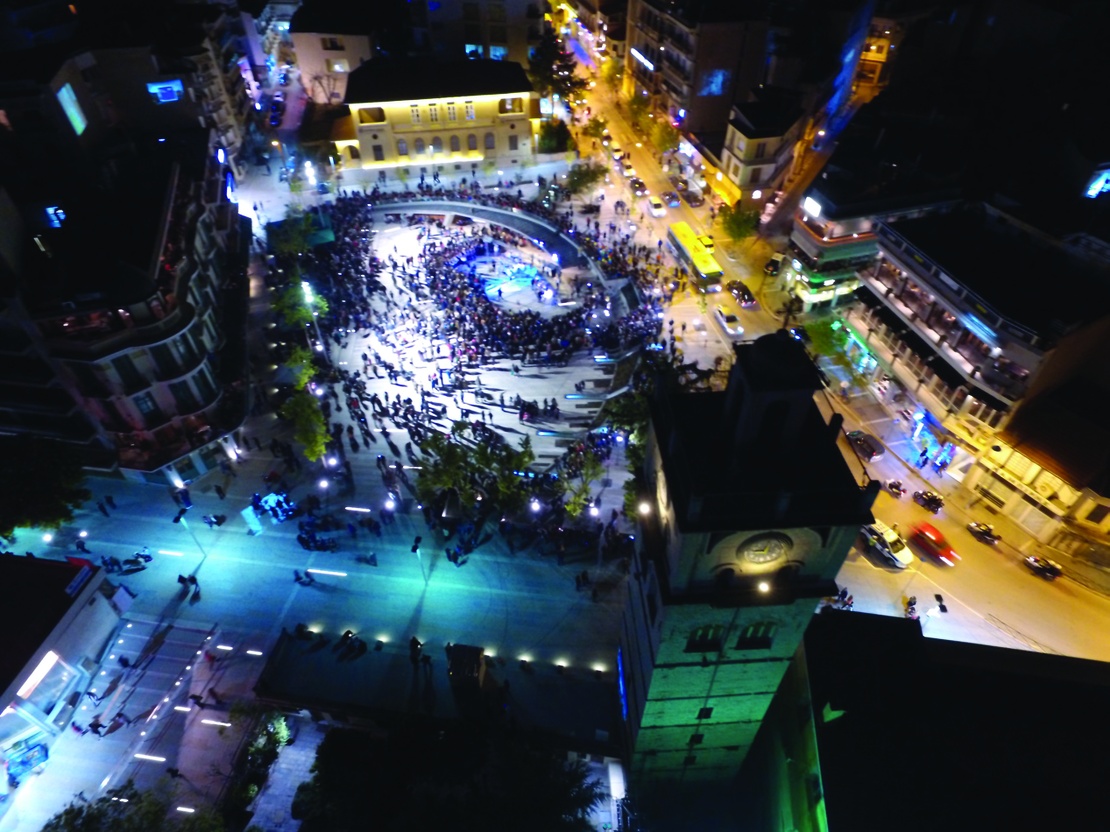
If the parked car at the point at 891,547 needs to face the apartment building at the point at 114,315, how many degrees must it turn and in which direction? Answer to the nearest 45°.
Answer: approximately 90° to its right

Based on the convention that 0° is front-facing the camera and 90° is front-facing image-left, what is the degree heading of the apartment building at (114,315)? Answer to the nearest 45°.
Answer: approximately 315°

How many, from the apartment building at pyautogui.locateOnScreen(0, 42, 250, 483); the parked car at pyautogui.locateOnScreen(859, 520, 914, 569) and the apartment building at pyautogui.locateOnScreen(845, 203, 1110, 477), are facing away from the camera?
0

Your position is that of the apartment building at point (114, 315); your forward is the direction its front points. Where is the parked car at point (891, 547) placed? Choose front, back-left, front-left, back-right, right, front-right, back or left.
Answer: front

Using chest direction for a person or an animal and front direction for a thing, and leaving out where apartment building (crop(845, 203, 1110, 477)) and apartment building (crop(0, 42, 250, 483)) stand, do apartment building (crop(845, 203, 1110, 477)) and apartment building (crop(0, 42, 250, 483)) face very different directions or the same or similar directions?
very different directions

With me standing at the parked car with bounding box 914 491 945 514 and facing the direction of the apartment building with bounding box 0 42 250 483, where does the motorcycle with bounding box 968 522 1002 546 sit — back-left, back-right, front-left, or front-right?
back-left

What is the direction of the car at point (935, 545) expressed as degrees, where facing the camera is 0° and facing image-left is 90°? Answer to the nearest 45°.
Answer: approximately 315°

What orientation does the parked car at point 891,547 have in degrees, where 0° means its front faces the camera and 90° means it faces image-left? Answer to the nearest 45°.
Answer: approximately 315°

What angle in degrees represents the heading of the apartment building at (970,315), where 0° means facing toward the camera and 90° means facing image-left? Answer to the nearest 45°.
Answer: approximately 45°

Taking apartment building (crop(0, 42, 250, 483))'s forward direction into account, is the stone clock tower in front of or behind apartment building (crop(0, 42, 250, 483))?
in front
